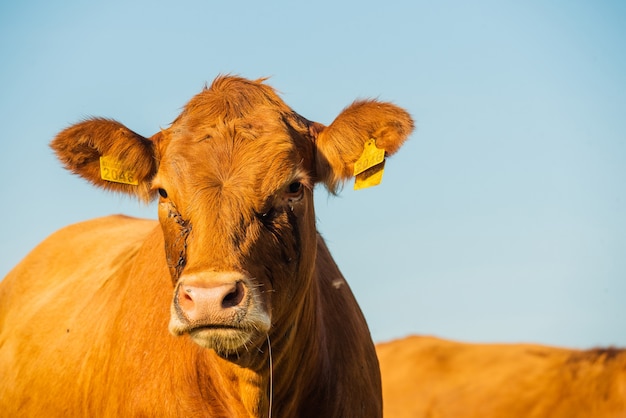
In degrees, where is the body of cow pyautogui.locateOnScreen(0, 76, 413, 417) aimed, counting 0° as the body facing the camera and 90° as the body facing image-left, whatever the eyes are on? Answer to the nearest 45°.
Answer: approximately 315°

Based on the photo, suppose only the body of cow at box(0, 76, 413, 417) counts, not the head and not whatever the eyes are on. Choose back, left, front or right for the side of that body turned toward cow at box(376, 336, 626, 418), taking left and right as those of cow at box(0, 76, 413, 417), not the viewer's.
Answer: left
